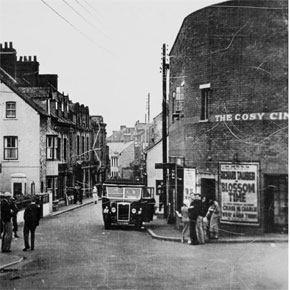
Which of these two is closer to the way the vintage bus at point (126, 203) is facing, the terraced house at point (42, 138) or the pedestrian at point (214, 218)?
the pedestrian

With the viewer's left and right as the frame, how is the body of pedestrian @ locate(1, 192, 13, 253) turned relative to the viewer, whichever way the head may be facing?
facing to the right of the viewer

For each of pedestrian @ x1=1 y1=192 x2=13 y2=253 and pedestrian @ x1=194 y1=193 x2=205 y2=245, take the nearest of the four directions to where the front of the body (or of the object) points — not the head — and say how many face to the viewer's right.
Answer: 1

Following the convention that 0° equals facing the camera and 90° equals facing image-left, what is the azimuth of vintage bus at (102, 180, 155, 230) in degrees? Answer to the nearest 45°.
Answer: approximately 0°

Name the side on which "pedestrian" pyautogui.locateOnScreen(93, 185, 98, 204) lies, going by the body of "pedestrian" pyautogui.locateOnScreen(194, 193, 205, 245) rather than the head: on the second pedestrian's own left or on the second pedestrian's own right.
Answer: on the second pedestrian's own right

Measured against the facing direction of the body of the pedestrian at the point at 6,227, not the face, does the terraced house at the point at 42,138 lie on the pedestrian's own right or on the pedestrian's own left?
on the pedestrian's own left

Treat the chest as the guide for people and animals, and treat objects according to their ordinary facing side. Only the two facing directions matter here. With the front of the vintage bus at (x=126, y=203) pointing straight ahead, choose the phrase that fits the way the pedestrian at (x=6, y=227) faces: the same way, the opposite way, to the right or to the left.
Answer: to the left

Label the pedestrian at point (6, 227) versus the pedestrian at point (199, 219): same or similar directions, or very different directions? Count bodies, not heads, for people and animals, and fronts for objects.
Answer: very different directions
